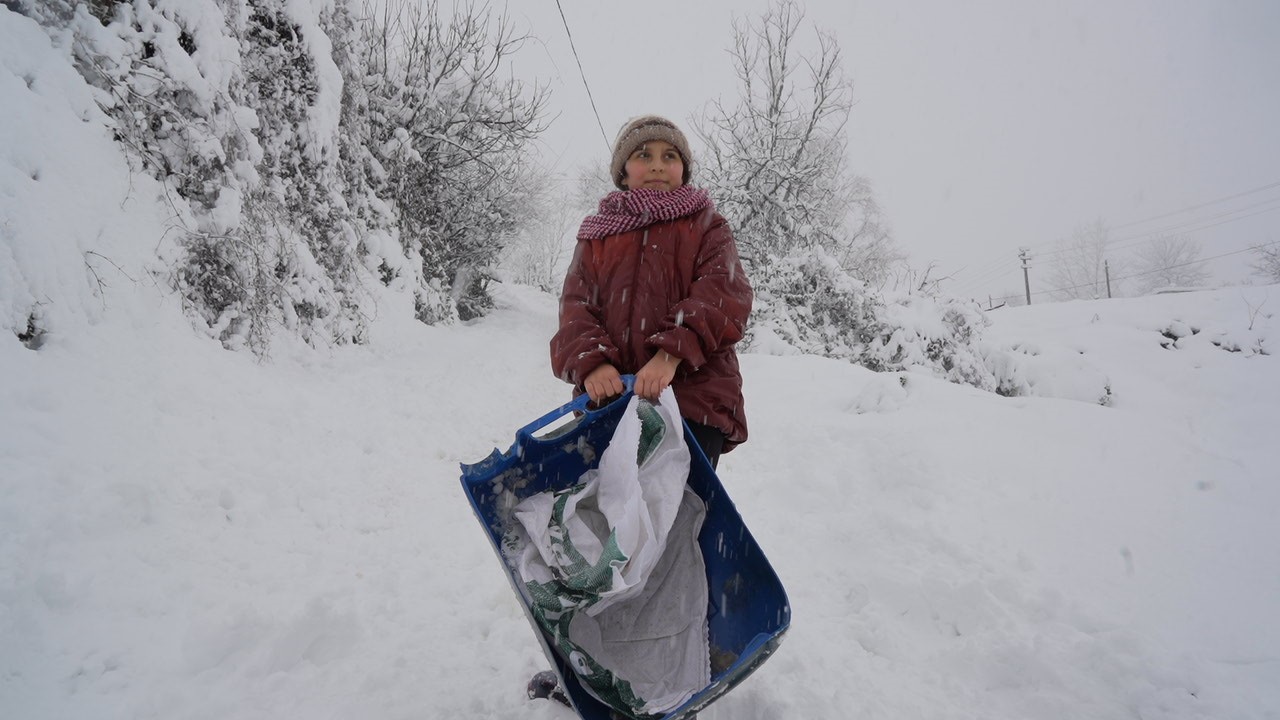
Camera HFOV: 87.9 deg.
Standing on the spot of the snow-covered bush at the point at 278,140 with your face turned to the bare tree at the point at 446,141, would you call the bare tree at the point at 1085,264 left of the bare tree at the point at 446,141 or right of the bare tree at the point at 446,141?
right

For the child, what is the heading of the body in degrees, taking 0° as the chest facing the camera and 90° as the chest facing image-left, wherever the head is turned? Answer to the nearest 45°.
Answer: approximately 0°

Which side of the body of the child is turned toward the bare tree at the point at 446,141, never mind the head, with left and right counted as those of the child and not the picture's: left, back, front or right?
back

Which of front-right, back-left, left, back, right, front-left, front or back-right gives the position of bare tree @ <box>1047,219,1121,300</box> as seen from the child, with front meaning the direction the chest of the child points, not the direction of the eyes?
back-left

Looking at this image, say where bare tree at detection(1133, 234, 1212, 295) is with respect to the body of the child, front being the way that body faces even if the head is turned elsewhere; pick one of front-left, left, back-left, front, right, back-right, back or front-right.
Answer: back-left

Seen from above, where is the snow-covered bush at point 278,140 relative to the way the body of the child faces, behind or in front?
behind

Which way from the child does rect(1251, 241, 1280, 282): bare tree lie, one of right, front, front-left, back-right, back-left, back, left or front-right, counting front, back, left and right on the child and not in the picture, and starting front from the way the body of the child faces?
back-left

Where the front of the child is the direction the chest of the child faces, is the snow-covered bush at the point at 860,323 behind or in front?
behind
